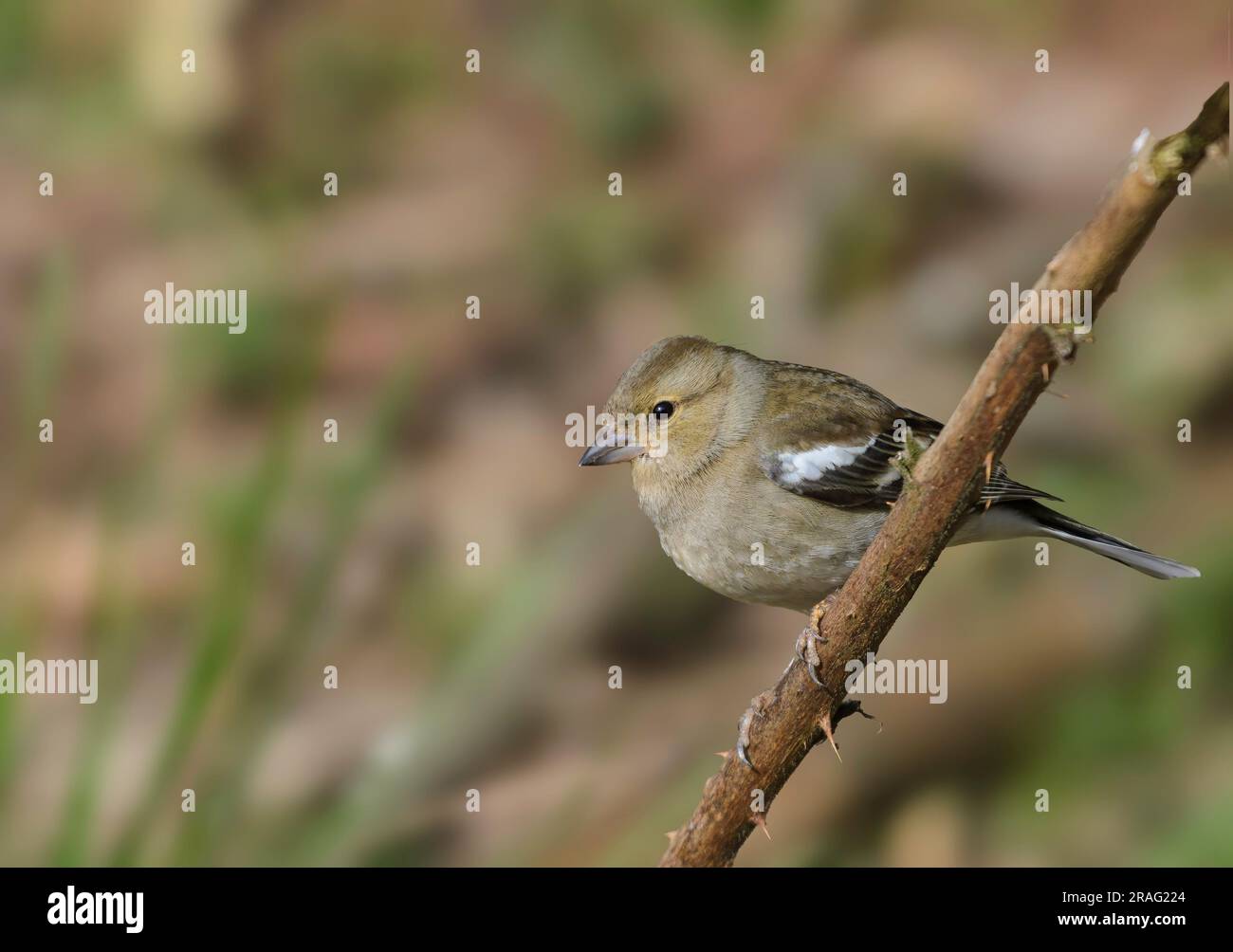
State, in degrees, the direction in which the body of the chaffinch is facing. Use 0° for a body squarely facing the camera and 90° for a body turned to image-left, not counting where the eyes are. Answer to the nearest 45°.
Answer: approximately 90°
